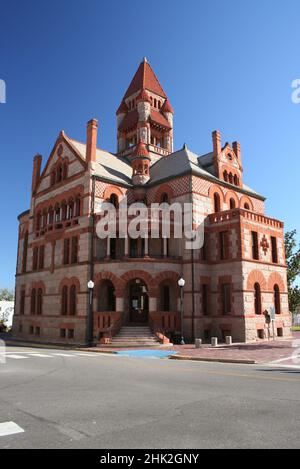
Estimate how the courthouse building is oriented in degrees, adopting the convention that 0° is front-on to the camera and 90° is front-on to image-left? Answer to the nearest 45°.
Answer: approximately 0°
